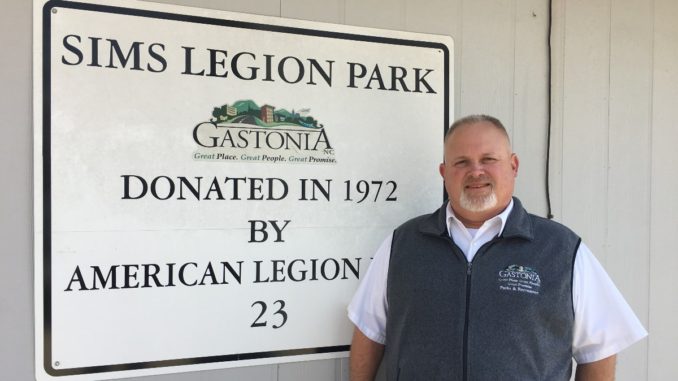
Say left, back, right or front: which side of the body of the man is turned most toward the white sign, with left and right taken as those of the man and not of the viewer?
right

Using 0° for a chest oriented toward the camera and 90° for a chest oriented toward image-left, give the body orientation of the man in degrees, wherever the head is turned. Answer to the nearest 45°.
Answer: approximately 0°
